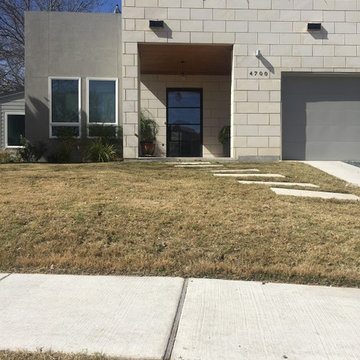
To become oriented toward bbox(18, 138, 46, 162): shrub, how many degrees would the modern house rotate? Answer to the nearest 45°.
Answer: approximately 90° to its right

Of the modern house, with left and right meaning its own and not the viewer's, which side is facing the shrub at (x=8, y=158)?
right

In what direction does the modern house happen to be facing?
toward the camera

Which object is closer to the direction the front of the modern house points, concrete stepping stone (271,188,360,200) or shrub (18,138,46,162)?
the concrete stepping stone

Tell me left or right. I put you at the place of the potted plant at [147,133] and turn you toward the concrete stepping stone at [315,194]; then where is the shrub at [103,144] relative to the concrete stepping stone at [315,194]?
right

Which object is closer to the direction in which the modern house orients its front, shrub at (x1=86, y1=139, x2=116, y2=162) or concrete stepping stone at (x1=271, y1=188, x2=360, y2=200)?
the concrete stepping stone
